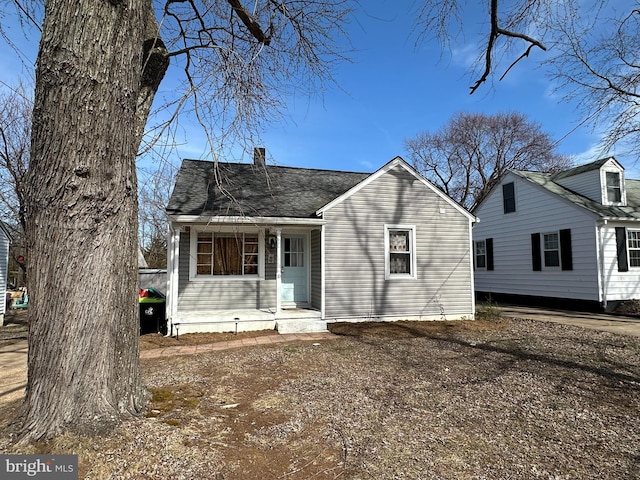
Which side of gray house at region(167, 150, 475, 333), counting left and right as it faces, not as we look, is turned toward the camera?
front

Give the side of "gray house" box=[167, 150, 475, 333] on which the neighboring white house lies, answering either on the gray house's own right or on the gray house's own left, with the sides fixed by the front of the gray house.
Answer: on the gray house's own left

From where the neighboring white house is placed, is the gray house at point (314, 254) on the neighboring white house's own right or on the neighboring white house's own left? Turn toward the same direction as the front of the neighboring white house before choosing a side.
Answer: on the neighboring white house's own right

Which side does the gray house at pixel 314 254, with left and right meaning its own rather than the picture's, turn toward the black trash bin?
right

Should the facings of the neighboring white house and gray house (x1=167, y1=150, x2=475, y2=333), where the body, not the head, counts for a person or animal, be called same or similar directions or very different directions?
same or similar directions

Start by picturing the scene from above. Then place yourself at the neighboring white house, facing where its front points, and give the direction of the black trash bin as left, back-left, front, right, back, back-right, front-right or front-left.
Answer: right

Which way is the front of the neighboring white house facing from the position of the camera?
facing the viewer and to the right of the viewer

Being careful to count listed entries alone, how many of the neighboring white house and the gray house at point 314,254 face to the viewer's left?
0
